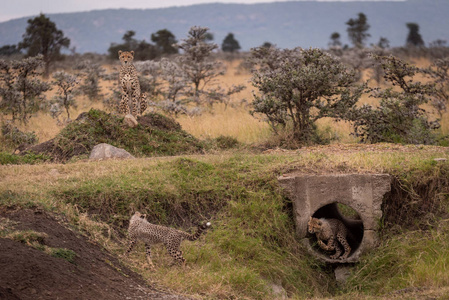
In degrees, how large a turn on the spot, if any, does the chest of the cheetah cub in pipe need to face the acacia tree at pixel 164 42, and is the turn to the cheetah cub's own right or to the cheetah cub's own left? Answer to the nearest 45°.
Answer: approximately 90° to the cheetah cub's own right

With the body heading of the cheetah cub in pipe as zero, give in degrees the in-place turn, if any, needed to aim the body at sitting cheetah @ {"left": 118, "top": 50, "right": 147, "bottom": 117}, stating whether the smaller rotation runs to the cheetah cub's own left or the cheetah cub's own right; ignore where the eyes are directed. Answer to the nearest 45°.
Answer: approximately 45° to the cheetah cub's own right

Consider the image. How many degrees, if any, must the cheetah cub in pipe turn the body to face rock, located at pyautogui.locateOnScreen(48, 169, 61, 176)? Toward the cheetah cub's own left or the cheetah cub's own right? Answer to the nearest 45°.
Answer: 0° — it already faces it

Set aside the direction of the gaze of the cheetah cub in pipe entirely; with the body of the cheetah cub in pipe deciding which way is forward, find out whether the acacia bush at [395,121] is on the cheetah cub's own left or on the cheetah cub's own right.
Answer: on the cheetah cub's own right

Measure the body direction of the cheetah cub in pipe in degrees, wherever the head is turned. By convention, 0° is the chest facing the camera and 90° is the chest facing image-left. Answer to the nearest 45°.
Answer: approximately 90°

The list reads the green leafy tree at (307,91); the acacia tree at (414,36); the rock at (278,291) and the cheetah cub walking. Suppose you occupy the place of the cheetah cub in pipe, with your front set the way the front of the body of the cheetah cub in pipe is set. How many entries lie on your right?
2

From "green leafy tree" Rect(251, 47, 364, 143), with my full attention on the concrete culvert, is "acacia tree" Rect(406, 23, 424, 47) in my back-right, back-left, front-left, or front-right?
back-left

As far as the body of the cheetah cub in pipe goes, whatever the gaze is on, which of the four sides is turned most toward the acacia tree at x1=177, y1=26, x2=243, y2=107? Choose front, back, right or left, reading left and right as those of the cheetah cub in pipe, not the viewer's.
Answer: right
